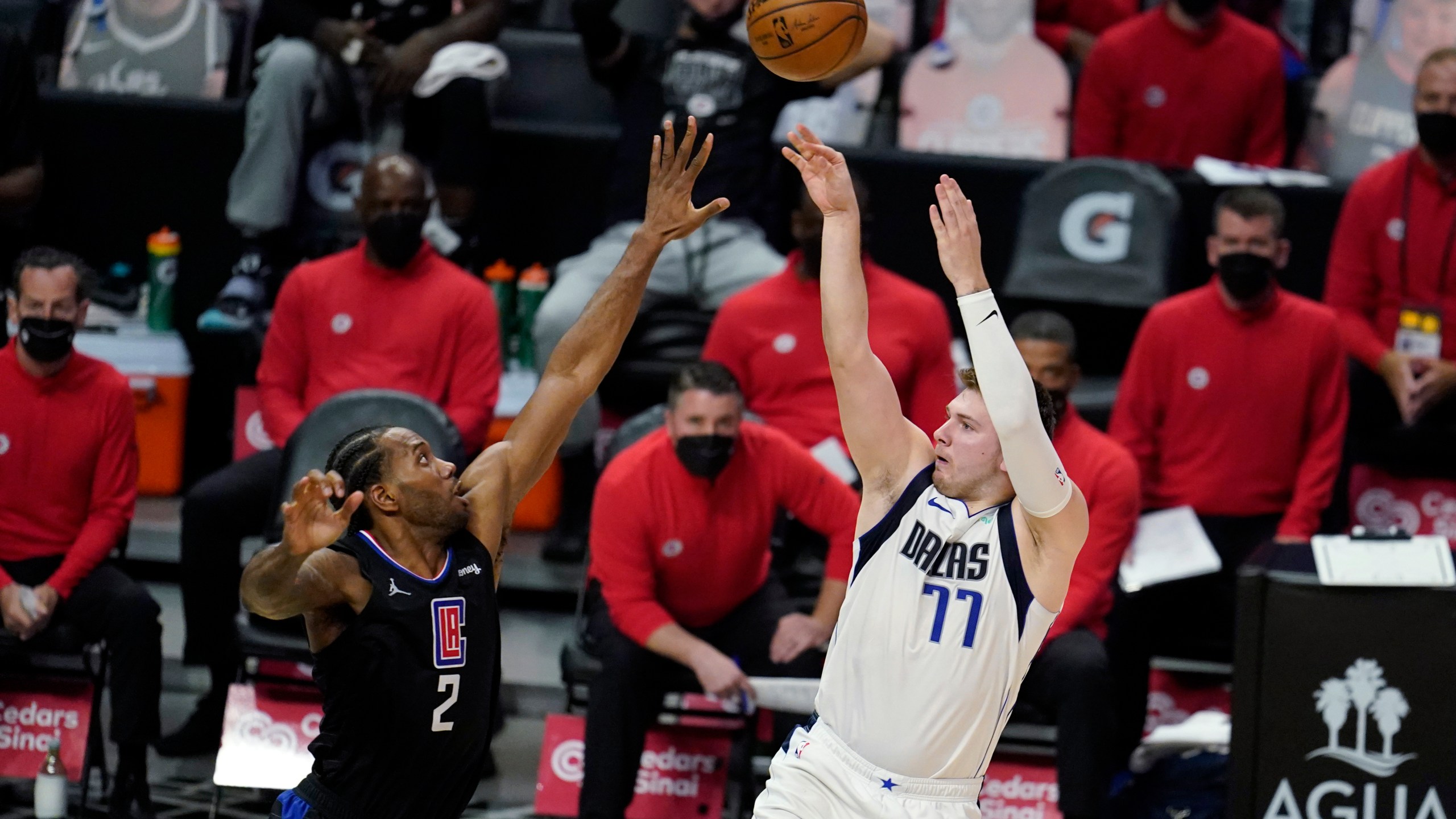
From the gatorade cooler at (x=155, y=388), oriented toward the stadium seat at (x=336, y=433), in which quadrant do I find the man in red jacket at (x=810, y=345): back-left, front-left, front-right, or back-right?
front-left

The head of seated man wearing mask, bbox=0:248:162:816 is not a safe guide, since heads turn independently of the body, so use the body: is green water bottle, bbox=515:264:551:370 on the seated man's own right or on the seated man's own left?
on the seated man's own left

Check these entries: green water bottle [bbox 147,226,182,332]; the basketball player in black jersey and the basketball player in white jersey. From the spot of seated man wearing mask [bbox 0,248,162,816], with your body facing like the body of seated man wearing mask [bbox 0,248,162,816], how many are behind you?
1

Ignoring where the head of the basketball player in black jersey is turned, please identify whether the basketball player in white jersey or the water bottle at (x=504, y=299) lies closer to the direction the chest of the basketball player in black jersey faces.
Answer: the basketball player in white jersey

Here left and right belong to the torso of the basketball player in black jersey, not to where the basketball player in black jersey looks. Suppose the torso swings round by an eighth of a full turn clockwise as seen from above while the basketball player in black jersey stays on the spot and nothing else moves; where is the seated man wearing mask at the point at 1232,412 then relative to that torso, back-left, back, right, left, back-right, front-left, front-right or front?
back-left

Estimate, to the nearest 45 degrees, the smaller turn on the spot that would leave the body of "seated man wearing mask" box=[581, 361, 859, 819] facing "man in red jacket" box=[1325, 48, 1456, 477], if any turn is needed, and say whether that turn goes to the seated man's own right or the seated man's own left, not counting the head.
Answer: approximately 135° to the seated man's own left

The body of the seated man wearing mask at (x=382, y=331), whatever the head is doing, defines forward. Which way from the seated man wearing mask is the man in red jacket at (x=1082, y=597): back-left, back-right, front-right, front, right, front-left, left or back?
front-left

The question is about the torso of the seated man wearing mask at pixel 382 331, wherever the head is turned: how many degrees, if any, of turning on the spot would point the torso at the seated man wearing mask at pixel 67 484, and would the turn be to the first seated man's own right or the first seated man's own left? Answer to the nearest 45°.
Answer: approximately 45° to the first seated man's own right

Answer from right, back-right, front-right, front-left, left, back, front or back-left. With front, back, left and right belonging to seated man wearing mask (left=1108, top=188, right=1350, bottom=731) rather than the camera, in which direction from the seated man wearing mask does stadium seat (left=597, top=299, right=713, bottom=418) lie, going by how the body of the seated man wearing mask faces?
right

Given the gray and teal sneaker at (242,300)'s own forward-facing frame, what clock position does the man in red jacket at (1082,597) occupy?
The man in red jacket is roughly at 9 o'clock from the gray and teal sneaker.

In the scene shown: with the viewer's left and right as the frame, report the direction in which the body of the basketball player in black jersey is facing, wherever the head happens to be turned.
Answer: facing the viewer and to the right of the viewer

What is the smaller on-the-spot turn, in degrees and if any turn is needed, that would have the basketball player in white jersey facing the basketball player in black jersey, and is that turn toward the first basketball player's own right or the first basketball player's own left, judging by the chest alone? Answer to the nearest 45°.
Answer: approximately 45° to the first basketball player's own right

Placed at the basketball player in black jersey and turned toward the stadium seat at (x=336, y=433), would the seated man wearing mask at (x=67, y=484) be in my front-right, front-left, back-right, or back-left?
front-left

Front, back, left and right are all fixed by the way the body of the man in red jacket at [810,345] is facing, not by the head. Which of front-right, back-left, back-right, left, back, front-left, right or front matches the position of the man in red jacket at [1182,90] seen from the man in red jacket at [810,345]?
back-left

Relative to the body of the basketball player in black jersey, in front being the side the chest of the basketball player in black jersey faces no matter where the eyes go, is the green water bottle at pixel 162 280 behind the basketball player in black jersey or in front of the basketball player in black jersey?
behind

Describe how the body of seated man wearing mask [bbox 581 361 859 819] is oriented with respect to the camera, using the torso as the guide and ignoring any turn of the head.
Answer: toward the camera

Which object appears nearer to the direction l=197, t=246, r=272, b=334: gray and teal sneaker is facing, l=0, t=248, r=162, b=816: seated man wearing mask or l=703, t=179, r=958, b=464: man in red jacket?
the seated man wearing mask

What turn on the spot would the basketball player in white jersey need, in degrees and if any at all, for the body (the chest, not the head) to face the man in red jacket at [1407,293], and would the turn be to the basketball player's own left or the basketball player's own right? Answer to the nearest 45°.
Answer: approximately 180°

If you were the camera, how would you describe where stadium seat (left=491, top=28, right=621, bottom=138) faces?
facing the viewer

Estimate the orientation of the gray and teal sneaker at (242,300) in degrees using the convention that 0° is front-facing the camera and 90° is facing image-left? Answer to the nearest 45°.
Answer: approximately 45°

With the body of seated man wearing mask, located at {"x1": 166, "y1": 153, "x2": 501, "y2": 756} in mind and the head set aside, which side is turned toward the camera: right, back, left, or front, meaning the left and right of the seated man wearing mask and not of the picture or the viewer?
front
